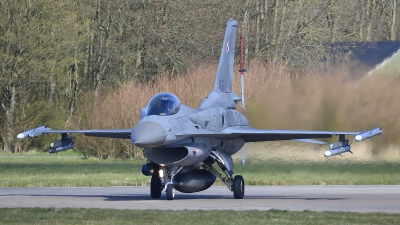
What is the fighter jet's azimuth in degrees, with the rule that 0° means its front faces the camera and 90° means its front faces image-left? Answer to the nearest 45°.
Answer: approximately 0°
